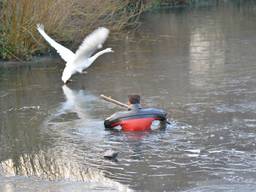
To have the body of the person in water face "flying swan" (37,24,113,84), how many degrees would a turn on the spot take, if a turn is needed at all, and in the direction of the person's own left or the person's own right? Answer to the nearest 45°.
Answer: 0° — they already face it

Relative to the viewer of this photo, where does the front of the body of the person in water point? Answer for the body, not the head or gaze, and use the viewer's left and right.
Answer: facing away from the viewer
